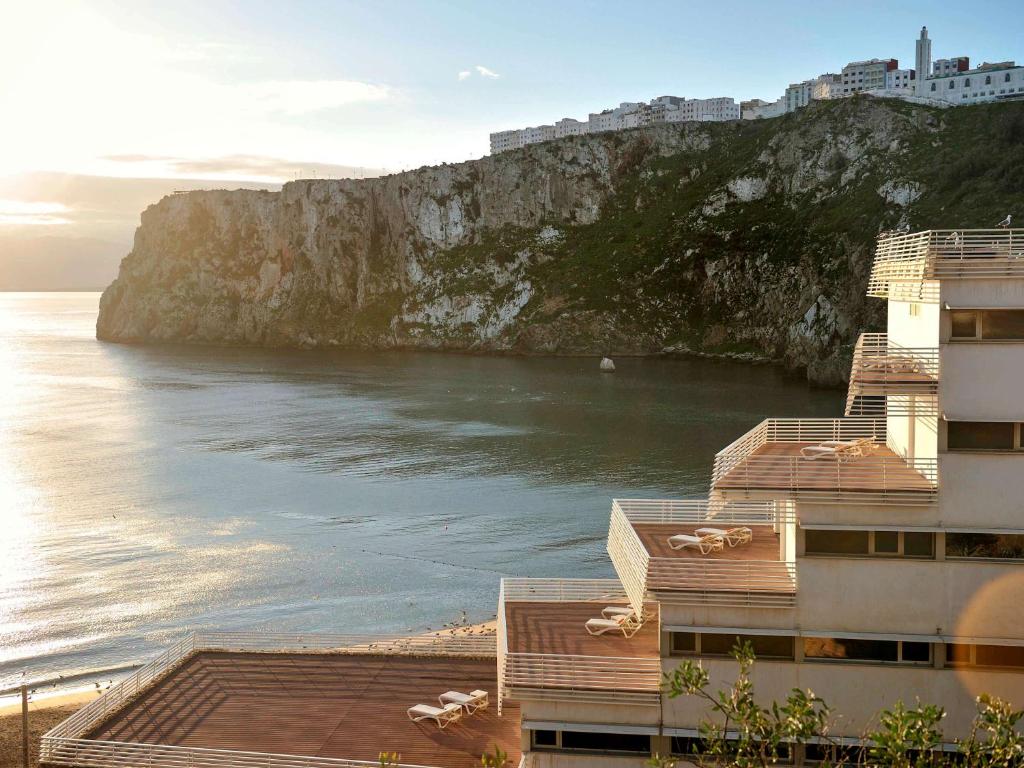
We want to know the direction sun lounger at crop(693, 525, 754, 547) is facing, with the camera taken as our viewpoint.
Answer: facing to the left of the viewer

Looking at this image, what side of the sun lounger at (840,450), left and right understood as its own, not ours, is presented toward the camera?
left

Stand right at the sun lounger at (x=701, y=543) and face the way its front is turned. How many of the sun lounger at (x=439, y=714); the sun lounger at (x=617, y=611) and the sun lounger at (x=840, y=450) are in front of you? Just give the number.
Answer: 2

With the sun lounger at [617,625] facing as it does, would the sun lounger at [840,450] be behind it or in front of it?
behind

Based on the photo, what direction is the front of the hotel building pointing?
to the viewer's left

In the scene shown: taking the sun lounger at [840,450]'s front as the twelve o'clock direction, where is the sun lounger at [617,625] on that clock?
the sun lounger at [617,625] is roughly at 11 o'clock from the sun lounger at [840,450].

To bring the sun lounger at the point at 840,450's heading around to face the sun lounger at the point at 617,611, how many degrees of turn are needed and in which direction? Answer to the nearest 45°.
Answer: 0° — it already faces it
